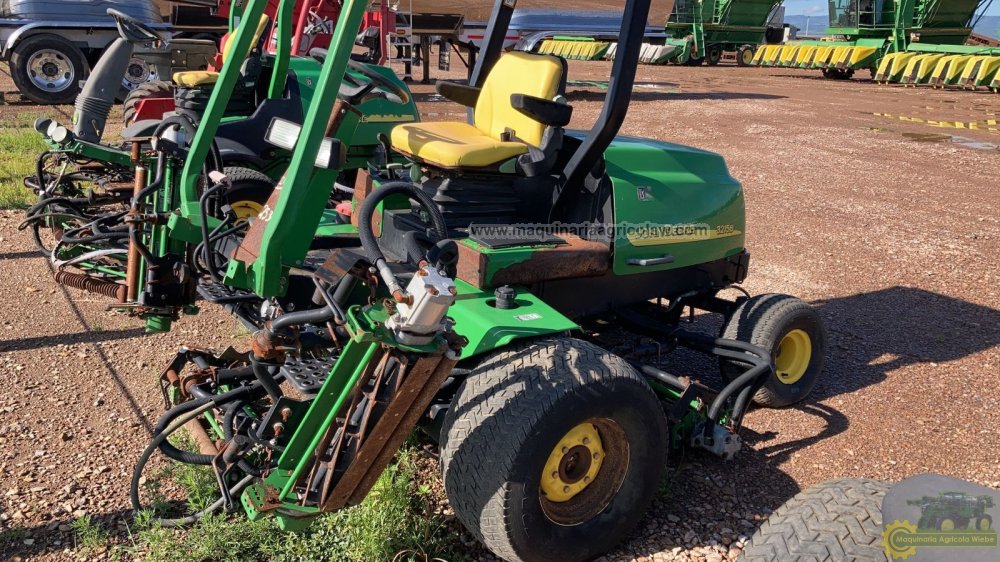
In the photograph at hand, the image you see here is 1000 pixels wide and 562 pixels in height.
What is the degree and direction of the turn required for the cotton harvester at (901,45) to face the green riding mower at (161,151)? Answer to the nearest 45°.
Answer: approximately 45° to its left

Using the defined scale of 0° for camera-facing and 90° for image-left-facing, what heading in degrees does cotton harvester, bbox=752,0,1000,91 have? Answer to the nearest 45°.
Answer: approximately 45°

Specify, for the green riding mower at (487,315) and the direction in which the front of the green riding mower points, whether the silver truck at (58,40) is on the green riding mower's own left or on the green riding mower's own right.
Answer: on the green riding mower's own right

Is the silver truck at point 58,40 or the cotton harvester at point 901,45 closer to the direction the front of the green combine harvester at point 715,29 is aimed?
the silver truck

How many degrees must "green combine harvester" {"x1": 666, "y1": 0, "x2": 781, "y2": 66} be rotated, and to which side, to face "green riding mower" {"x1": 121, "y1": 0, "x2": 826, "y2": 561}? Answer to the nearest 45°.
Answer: approximately 45° to its left

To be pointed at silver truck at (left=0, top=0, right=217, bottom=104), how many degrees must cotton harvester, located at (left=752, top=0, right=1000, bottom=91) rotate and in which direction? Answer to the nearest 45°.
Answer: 0° — it already faces it

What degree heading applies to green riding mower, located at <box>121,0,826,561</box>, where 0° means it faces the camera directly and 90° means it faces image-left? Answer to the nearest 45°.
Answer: approximately 45°
